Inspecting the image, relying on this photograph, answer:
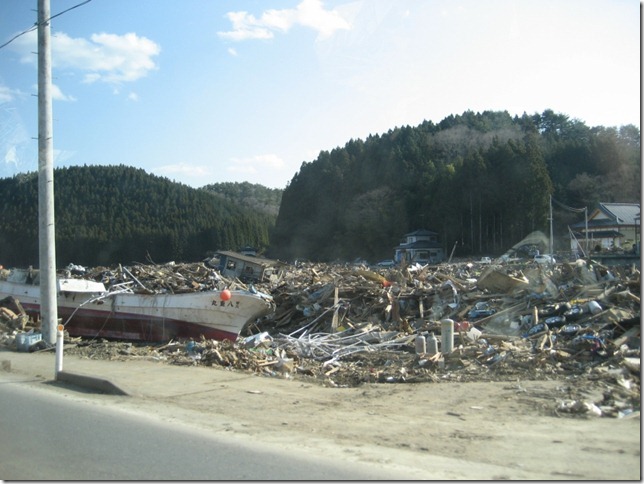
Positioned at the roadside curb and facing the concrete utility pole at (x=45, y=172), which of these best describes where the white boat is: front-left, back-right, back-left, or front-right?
front-right

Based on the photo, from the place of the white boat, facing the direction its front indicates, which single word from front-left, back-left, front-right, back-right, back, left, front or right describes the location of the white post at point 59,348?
right

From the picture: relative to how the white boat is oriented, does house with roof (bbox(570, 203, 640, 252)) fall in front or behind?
in front

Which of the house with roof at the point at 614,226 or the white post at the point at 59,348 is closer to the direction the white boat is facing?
the house with roof

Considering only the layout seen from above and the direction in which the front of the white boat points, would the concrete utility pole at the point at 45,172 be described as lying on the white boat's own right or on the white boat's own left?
on the white boat's own right

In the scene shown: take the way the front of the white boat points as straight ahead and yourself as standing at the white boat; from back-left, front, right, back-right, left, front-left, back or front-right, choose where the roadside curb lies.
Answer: right

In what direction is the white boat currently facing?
to the viewer's right

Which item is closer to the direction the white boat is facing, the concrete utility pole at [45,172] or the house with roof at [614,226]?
the house with roof

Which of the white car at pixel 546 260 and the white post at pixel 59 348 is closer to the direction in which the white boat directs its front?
the white car
